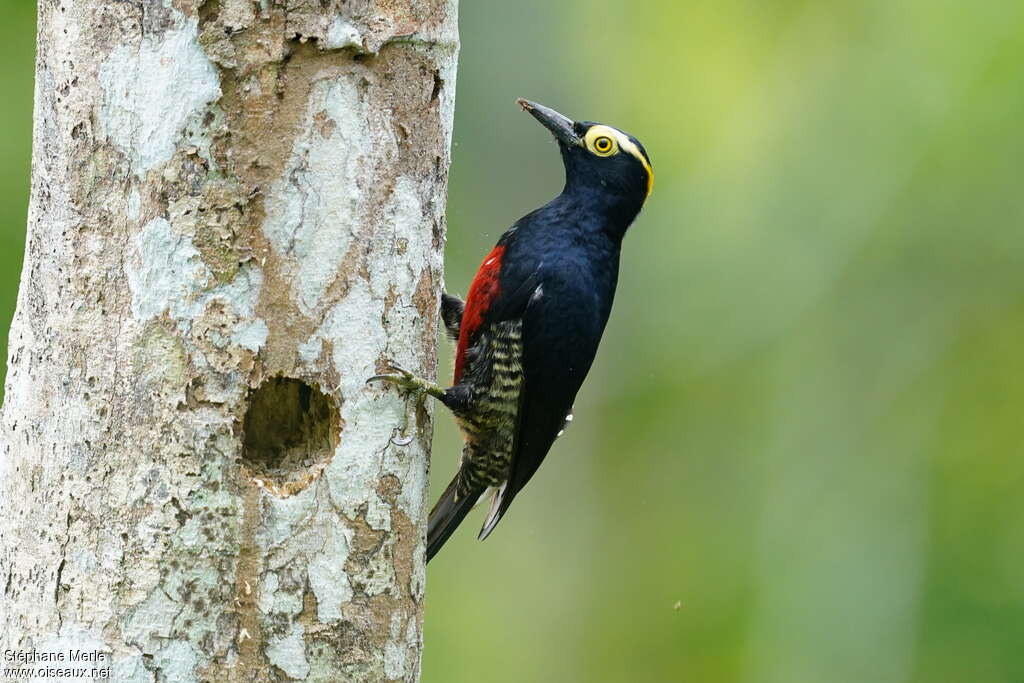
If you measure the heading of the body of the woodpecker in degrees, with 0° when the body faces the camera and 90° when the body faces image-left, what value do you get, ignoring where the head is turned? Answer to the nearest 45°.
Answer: approximately 90°
